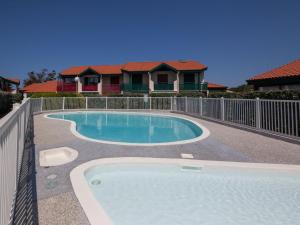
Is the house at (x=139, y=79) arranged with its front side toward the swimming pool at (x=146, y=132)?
yes

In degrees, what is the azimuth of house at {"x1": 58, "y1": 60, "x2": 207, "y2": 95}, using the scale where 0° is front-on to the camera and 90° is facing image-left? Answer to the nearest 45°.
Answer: approximately 0°

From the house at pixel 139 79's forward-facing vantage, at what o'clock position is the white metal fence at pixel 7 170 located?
The white metal fence is roughly at 12 o'clock from the house.

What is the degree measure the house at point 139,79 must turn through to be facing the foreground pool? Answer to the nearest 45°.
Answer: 0° — it already faces it
